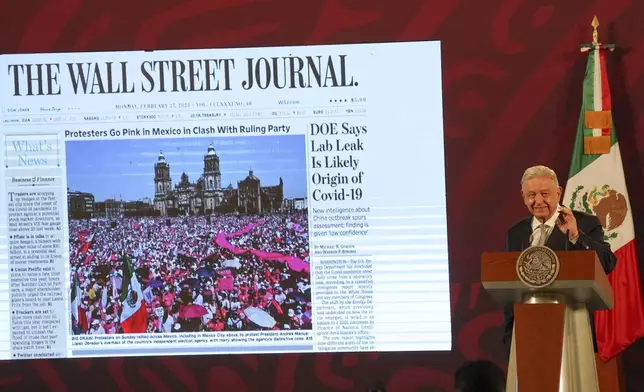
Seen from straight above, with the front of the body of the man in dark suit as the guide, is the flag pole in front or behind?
behind

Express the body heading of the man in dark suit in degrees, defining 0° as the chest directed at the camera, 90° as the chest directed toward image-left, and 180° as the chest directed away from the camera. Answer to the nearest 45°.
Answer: approximately 0°

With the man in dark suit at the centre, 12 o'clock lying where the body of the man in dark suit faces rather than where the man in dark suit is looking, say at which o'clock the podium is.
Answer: The podium is roughly at 12 o'clock from the man in dark suit.
